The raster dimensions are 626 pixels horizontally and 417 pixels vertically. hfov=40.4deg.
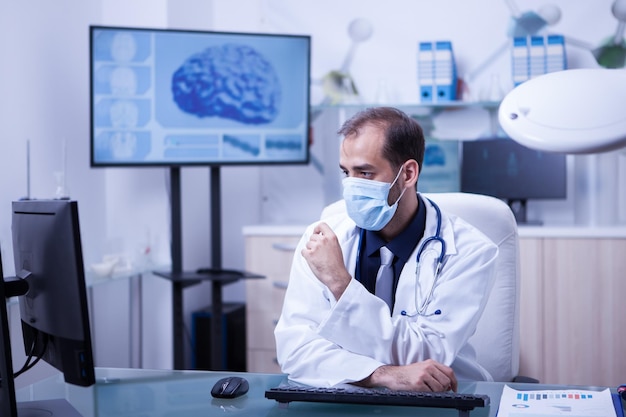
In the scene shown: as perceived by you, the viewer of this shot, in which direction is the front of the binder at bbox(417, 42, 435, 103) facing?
facing the viewer

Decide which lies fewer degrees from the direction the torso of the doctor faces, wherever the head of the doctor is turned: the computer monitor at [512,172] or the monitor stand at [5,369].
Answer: the monitor stand

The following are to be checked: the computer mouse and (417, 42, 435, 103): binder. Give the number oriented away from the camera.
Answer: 0

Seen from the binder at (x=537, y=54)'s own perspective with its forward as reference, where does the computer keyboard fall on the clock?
The computer keyboard is roughly at 12 o'clock from the binder.

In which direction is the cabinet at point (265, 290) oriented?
toward the camera

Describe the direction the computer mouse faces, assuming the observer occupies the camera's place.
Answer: facing the viewer and to the left of the viewer

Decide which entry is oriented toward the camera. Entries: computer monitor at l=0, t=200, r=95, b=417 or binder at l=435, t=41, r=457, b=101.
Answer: the binder

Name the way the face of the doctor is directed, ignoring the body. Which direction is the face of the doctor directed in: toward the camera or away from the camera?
toward the camera

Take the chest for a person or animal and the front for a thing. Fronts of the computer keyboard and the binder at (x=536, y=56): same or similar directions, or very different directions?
very different directions

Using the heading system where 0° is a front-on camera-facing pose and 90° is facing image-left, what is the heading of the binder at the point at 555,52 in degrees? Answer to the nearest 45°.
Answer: approximately 0°

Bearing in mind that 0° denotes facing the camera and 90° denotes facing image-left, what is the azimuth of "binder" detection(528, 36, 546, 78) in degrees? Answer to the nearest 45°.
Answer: approximately 0°

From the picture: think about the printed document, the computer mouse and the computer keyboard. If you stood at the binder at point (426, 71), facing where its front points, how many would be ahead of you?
3

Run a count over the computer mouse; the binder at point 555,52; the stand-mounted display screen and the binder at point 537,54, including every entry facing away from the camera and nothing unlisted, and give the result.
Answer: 0

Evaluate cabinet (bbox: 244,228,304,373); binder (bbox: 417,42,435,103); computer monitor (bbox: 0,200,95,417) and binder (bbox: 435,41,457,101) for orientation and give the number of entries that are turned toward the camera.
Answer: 3

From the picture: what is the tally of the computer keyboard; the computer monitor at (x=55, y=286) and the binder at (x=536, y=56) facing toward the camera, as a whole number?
1
